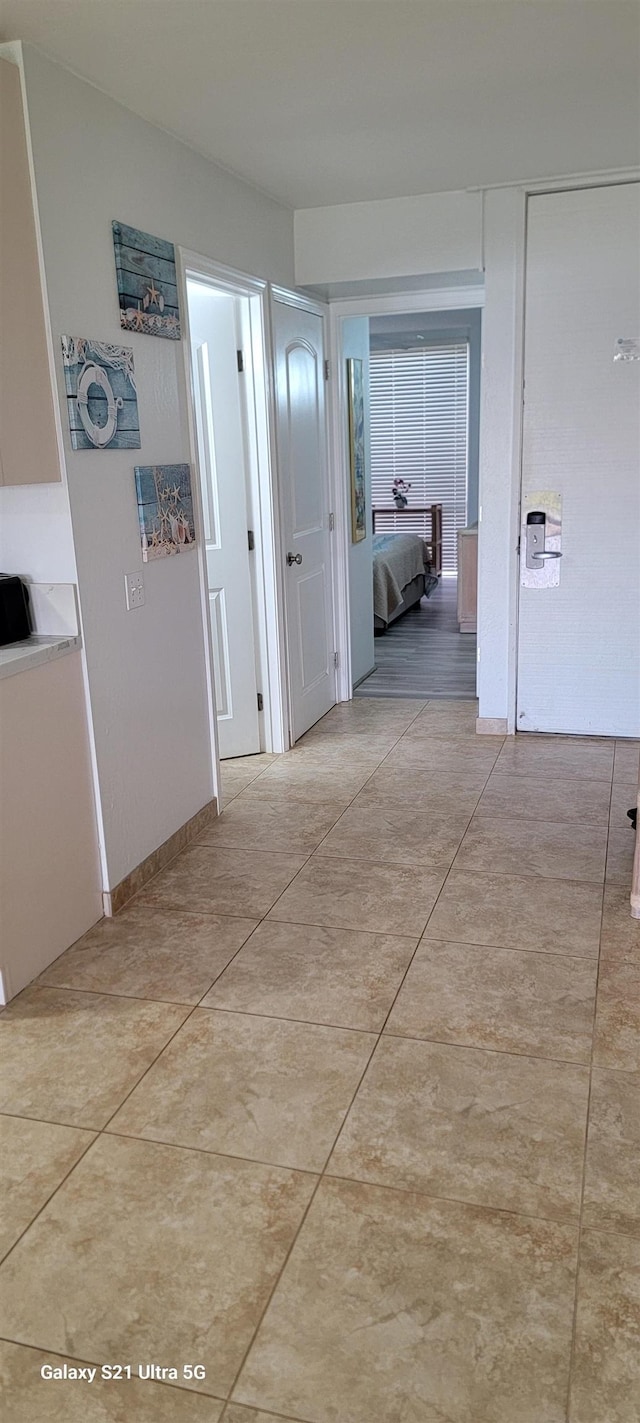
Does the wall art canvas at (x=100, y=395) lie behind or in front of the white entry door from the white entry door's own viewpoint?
in front

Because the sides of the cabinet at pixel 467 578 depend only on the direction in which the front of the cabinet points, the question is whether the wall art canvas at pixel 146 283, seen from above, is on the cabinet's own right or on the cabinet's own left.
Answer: on the cabinet's own left

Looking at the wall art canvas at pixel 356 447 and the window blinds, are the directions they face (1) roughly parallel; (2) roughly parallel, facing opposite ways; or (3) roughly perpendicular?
roughly perpendicular

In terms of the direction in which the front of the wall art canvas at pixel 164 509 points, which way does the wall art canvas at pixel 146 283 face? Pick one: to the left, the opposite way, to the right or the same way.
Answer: the same way

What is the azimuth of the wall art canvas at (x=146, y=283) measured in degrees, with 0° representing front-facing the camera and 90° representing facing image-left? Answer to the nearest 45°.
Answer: approximately 315°

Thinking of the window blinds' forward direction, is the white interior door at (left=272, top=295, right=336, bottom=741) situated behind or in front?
in front

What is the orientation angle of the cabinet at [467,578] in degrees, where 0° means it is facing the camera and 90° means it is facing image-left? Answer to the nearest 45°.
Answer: approximately 90°

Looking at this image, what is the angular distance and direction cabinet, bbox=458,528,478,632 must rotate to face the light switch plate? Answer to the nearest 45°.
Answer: approximately 90° to its left

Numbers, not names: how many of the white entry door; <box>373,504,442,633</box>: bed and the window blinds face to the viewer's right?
0

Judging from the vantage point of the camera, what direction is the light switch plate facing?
facing the viewer and to the right of the viewer

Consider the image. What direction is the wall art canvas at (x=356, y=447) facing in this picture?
to the viewer's right

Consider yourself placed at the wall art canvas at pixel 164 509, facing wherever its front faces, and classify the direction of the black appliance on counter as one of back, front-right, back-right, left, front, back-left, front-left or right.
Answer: right
